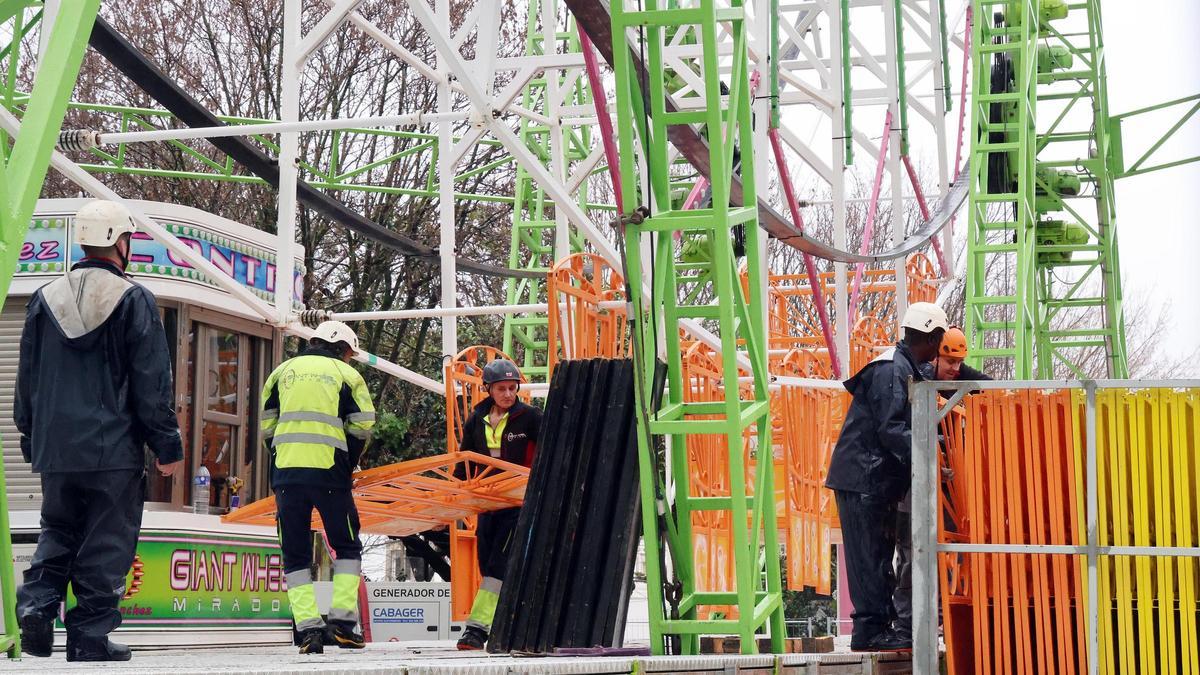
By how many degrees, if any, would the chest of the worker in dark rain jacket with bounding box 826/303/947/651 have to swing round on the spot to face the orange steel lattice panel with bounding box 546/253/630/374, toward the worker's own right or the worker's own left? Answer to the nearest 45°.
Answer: approximately 135° to the worker's own left

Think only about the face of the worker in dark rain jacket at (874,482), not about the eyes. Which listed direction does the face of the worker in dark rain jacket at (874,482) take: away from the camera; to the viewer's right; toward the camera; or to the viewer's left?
to the viewer's right

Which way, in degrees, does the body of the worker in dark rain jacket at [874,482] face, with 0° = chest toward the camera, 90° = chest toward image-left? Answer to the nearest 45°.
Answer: approximately 270°

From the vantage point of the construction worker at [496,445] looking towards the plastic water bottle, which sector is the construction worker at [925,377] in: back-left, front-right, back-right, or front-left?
back-right

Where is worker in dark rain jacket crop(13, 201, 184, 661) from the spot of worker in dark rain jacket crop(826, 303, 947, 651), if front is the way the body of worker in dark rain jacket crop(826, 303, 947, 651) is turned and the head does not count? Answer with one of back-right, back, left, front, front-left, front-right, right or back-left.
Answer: back-right

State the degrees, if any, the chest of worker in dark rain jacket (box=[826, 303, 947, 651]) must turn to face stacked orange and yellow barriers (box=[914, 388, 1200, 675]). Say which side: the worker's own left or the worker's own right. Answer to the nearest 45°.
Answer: approximately 45° to the worker's own right

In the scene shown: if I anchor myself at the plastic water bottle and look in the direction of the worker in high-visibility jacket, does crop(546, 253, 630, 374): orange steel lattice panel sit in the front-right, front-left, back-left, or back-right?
front-left

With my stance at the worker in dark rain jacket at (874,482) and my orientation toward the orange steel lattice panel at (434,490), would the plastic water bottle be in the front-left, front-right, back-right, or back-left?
front-right
